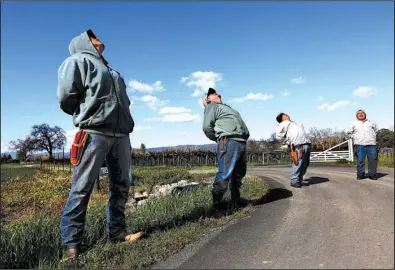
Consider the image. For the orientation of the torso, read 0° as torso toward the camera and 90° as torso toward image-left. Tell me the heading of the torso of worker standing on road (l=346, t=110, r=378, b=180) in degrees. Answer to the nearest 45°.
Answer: approximately 0°

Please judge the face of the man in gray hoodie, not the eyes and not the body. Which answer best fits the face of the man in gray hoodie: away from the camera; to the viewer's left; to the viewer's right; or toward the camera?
to the viewer's right
